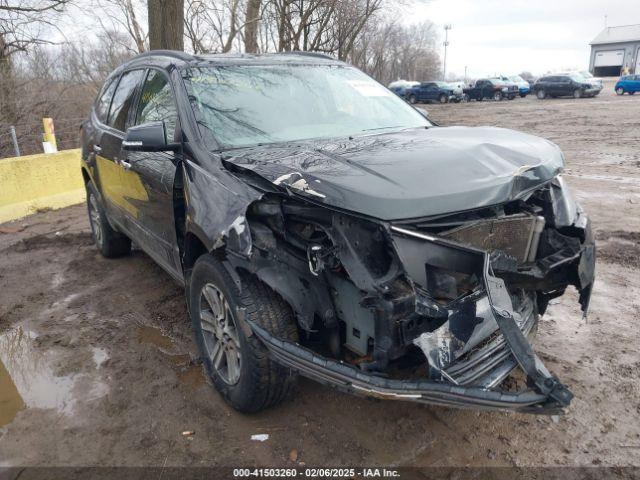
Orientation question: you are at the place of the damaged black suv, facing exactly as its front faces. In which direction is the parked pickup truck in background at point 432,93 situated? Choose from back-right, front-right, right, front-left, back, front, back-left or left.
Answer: back-left

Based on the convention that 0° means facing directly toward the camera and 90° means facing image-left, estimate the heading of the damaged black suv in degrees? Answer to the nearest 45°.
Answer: approximately 315°

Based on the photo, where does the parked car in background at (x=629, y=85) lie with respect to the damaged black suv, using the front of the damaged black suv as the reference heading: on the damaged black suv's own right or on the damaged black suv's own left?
on the damaged black suv's own left

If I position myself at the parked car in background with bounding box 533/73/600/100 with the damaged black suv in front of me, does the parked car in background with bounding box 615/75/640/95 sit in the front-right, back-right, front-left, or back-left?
back-left

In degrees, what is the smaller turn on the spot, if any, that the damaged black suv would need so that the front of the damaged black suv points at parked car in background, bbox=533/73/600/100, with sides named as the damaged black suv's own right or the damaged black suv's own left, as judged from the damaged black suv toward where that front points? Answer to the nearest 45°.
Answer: approximately 90° to the damaged black suv's own left

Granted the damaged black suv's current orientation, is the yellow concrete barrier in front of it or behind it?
behind

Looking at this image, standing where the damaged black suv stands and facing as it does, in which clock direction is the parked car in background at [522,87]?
The parked car in background is roughly at 8 o'clock from the damaged black suv.

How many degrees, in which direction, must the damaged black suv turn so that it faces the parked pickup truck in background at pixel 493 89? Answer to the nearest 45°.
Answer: approximately 135° to its left
